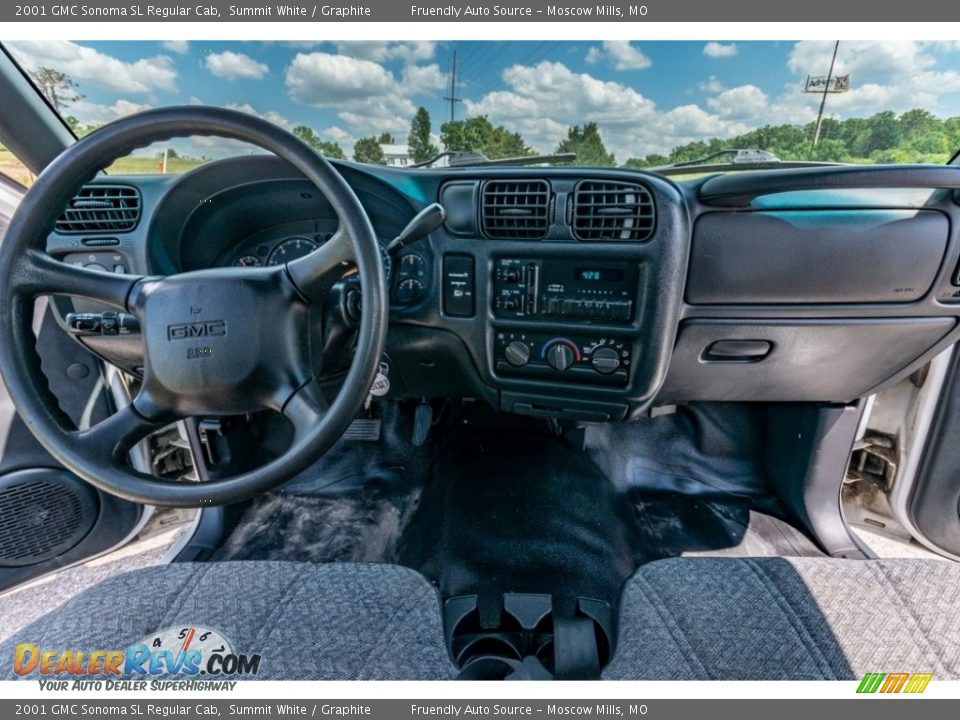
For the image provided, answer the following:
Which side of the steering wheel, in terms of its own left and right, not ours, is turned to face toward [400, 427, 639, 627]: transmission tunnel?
left

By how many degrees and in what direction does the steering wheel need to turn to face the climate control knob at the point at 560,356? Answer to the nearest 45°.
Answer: approximately 90° to its left

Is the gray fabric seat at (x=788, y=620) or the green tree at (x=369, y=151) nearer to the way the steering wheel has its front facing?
the gray fabric seat

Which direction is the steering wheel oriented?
toward the camera

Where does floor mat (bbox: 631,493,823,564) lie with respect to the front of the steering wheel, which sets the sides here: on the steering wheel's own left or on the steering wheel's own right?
on the steering wheel's own left

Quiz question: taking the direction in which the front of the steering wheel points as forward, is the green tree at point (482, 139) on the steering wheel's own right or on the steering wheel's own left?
on the steering wheel's own left

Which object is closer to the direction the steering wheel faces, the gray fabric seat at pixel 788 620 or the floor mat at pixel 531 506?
the gray fabric seat

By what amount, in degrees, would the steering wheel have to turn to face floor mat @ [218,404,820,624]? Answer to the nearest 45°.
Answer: approximately 90° to its left
